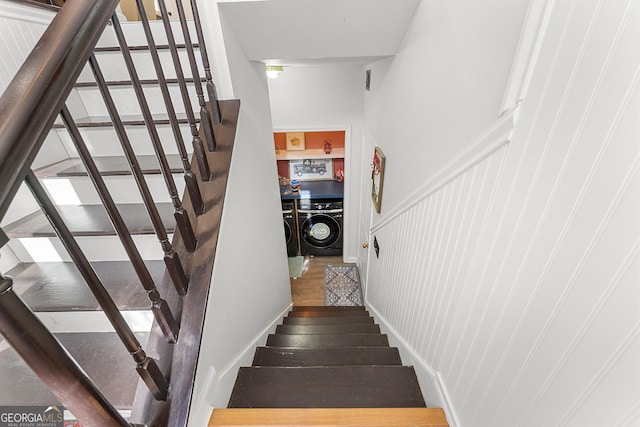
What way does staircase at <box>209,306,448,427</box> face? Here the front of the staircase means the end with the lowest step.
away from the camera

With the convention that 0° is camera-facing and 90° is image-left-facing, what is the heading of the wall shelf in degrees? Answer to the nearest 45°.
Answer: approximately 0°

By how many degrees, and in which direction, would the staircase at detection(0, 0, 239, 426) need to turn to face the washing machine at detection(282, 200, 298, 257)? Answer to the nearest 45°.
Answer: approximately 135° to its left
